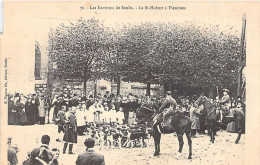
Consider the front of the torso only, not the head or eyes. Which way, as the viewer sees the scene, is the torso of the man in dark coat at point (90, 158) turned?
away from the camera

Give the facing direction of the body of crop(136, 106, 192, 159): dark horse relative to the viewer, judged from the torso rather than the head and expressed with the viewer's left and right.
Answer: facing to the left of the viewer

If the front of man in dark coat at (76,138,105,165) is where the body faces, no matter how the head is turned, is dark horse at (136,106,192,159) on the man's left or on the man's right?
on the man's right

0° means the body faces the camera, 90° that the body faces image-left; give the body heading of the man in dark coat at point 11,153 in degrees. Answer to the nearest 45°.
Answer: approximately 225°

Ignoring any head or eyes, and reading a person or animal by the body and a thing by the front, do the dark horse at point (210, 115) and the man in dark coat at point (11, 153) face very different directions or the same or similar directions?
very different directions
